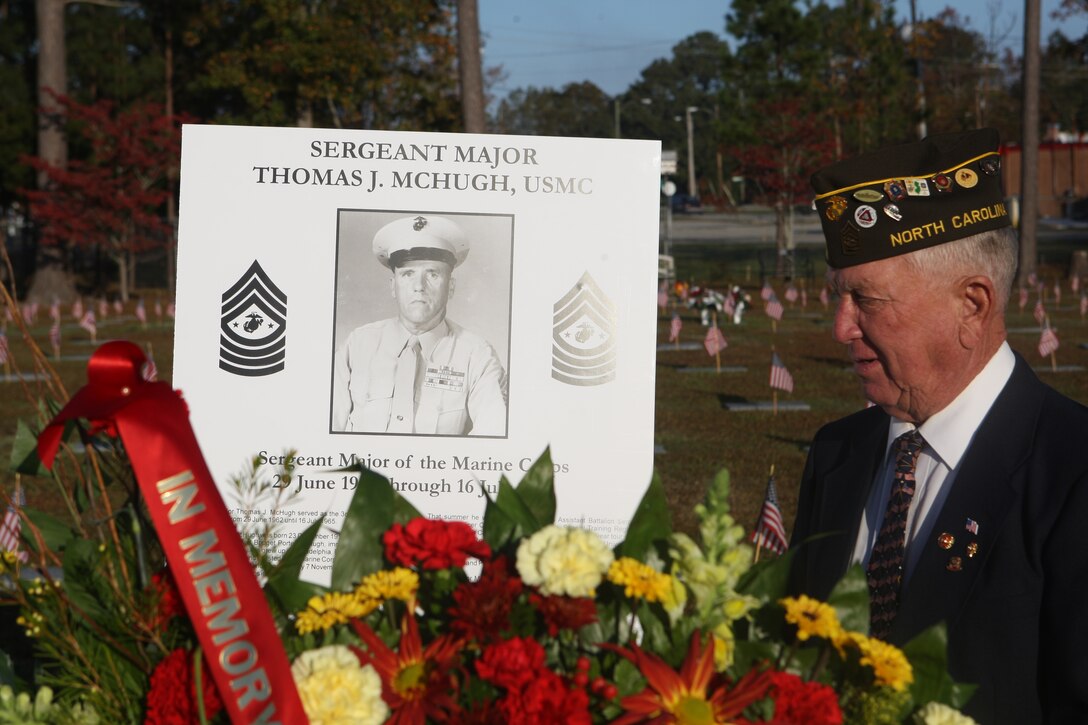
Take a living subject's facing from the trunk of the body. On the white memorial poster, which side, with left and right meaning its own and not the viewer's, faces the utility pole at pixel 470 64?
back

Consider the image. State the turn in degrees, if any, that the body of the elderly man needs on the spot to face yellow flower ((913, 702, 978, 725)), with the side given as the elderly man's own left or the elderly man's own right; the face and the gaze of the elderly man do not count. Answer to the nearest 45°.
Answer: approximately 45° to the elderly man's own left

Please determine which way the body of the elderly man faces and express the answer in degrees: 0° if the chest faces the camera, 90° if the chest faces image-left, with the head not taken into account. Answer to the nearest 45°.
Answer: approximately 45°

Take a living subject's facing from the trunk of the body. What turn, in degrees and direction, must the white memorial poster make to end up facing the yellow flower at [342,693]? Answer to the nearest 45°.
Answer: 0° — it already faces it

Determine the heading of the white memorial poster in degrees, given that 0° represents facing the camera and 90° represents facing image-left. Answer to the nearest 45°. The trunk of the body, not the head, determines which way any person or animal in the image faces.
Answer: approximately 0°

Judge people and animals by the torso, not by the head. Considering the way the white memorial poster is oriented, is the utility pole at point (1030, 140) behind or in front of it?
behind

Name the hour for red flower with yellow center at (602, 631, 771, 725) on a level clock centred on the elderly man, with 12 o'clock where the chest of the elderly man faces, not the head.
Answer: The red flower with yellow center is roughly at 11 o'clock from the elderly man.

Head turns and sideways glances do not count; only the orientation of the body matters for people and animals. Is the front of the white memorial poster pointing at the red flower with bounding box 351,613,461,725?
yes

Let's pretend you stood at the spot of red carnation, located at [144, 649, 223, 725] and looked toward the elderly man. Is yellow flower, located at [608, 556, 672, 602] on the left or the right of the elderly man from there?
right

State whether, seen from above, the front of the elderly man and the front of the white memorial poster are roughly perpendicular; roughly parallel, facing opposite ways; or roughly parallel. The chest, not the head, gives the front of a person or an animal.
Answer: roughly perpendicular
